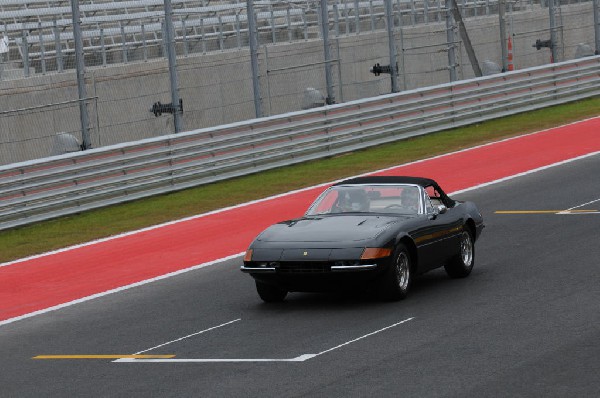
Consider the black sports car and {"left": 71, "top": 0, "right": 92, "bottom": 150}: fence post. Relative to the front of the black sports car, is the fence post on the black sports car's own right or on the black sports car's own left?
on the black sports car's own right

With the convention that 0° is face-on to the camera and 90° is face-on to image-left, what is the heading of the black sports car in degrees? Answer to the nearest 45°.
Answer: approximately 45°

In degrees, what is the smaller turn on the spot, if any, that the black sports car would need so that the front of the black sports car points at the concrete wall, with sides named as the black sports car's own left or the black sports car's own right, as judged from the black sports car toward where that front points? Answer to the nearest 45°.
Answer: approximately 135° to the black sports car's own right

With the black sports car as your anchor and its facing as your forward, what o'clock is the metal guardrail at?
The metal guardrail is roughly at 4 o'clock from the black sports car.
